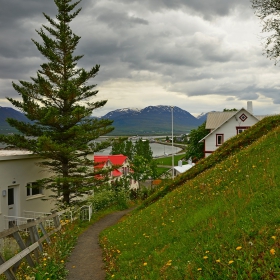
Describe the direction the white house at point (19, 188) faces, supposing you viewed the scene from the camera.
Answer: facing the viewer and to the right of the viewer

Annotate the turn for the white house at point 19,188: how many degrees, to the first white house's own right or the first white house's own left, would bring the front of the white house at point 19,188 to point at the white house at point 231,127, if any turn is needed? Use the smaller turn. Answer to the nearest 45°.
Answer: approximately 90° to the first white house's own left
